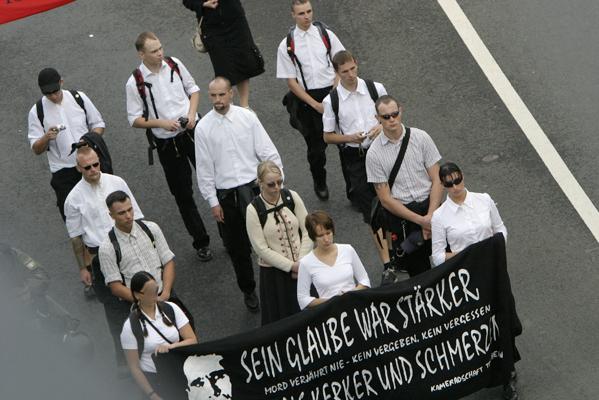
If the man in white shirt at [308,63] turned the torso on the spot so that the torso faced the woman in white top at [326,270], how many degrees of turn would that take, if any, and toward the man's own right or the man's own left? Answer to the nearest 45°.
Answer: approximately 45° to the man's own right

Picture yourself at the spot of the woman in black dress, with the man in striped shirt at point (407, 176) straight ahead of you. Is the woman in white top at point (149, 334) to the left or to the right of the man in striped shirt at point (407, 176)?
right

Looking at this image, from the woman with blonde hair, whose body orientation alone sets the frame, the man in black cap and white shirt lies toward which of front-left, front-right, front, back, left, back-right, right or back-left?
back

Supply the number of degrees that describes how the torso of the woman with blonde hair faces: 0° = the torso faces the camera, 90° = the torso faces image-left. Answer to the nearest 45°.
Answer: approximately 315°

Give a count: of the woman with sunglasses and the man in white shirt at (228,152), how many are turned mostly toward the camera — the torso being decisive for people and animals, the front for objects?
2

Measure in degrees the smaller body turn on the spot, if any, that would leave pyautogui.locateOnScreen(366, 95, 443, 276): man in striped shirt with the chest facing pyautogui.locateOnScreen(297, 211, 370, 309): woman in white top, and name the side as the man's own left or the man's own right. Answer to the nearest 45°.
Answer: approximately 90° to the man's own right

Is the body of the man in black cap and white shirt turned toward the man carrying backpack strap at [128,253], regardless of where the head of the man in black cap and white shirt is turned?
yes

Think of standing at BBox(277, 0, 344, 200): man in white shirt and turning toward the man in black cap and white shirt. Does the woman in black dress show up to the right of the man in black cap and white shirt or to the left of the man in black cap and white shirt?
right

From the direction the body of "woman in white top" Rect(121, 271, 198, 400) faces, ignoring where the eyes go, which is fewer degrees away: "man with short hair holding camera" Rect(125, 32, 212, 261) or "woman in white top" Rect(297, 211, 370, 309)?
the woman in white top

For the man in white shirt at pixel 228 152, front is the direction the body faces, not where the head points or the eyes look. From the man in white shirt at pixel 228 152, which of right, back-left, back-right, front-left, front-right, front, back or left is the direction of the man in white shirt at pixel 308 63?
back-left

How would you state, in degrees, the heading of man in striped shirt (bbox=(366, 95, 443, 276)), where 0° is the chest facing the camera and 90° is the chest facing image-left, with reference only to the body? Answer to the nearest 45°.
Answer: approximately 315°

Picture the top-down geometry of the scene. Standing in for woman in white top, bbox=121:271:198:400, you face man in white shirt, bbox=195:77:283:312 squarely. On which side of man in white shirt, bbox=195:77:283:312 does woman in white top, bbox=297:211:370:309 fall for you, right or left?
right
